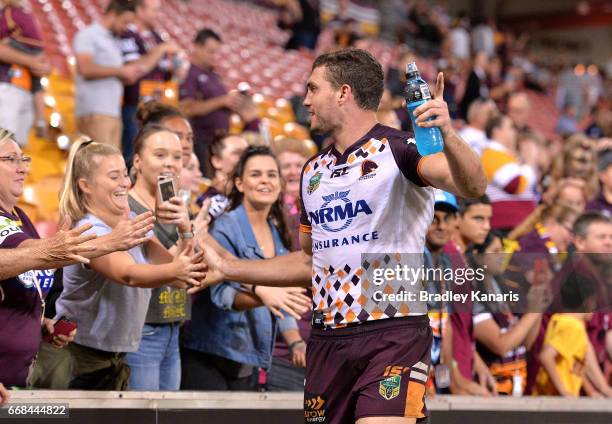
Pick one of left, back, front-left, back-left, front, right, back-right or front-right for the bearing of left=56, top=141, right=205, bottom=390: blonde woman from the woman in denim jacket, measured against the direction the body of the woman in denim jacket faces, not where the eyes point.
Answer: right

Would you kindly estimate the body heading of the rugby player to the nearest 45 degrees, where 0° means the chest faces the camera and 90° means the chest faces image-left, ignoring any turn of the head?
approximately 45°

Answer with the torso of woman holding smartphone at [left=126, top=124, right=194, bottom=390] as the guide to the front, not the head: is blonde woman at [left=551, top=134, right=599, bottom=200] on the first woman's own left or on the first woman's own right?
on the first woman's own left

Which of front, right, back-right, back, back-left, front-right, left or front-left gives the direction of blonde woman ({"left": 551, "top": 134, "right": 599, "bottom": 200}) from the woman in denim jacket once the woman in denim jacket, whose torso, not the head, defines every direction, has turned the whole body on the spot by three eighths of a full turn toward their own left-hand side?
front-right

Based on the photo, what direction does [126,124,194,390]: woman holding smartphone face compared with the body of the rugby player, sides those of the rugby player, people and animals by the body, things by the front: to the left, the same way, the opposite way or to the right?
to the left

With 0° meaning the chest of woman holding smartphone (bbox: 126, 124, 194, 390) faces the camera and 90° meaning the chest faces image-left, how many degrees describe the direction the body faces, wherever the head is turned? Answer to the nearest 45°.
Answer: approximately 315°

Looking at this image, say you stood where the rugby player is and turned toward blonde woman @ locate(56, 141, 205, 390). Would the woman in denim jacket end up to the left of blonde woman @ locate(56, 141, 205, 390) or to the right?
right

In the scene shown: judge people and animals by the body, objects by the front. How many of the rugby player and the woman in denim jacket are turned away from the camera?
0

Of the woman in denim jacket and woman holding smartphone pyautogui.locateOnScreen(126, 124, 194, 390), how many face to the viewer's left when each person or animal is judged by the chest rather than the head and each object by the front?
0

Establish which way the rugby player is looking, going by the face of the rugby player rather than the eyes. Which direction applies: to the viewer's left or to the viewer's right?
to the viewer's left

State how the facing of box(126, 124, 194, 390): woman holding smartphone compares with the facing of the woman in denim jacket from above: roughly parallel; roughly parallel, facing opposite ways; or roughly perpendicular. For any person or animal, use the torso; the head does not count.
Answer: roughly parallel
